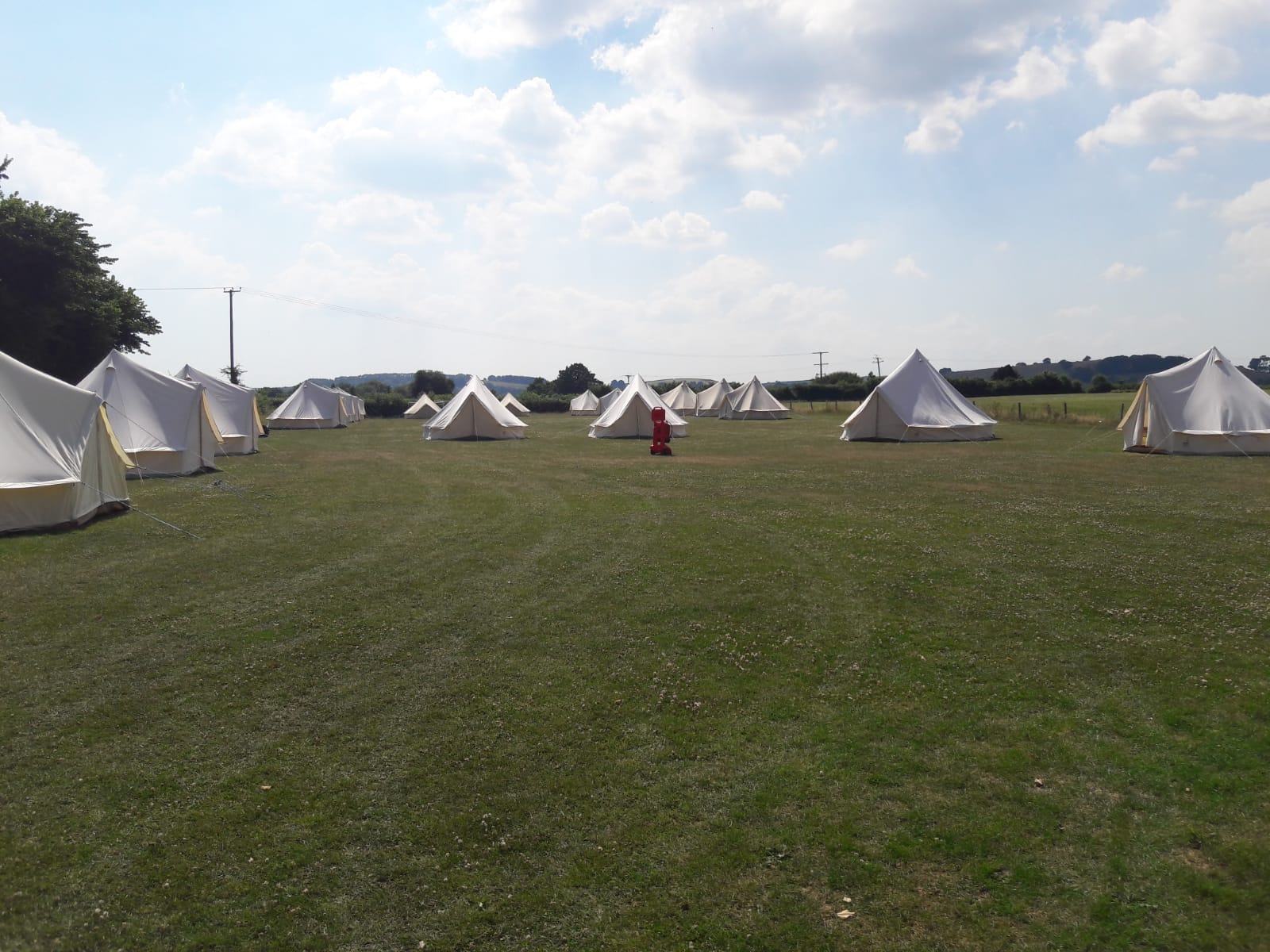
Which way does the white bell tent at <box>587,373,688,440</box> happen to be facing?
toward the camera

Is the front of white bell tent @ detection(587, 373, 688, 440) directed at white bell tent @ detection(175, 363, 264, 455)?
no

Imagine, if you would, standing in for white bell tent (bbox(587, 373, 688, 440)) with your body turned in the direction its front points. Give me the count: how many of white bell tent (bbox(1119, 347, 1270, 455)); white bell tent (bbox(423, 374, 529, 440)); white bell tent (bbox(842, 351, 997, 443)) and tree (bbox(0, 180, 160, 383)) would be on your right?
2

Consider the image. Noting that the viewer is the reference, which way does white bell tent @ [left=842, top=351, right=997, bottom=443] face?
facing the viewer and to the left of the viewer

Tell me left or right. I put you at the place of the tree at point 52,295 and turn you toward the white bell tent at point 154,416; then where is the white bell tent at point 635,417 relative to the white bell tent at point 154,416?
left

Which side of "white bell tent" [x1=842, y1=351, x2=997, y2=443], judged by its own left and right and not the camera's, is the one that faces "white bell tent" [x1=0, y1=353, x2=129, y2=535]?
front

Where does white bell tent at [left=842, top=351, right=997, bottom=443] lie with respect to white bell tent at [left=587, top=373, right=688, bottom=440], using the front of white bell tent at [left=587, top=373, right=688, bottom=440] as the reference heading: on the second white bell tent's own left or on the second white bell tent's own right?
on the second white bell tent's own left

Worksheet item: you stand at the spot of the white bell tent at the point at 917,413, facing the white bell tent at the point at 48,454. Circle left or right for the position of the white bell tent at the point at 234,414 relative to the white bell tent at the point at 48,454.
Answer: right

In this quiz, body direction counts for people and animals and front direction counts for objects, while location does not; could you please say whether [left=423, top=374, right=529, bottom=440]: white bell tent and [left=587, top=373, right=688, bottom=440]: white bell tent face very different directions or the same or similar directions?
same or similar directions

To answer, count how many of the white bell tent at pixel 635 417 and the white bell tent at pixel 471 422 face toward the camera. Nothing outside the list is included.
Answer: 2

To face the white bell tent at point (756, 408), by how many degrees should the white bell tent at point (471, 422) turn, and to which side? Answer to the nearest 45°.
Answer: approximately 135° to its left

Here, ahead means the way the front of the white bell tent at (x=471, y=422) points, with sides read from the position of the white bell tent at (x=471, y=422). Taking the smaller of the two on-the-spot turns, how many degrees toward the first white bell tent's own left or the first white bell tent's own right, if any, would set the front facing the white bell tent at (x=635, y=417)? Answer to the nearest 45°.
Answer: approximately 90° to the first white bell tent's own left

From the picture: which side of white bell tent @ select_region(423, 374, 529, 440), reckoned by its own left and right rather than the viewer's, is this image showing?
front

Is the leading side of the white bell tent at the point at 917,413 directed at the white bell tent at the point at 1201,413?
no
